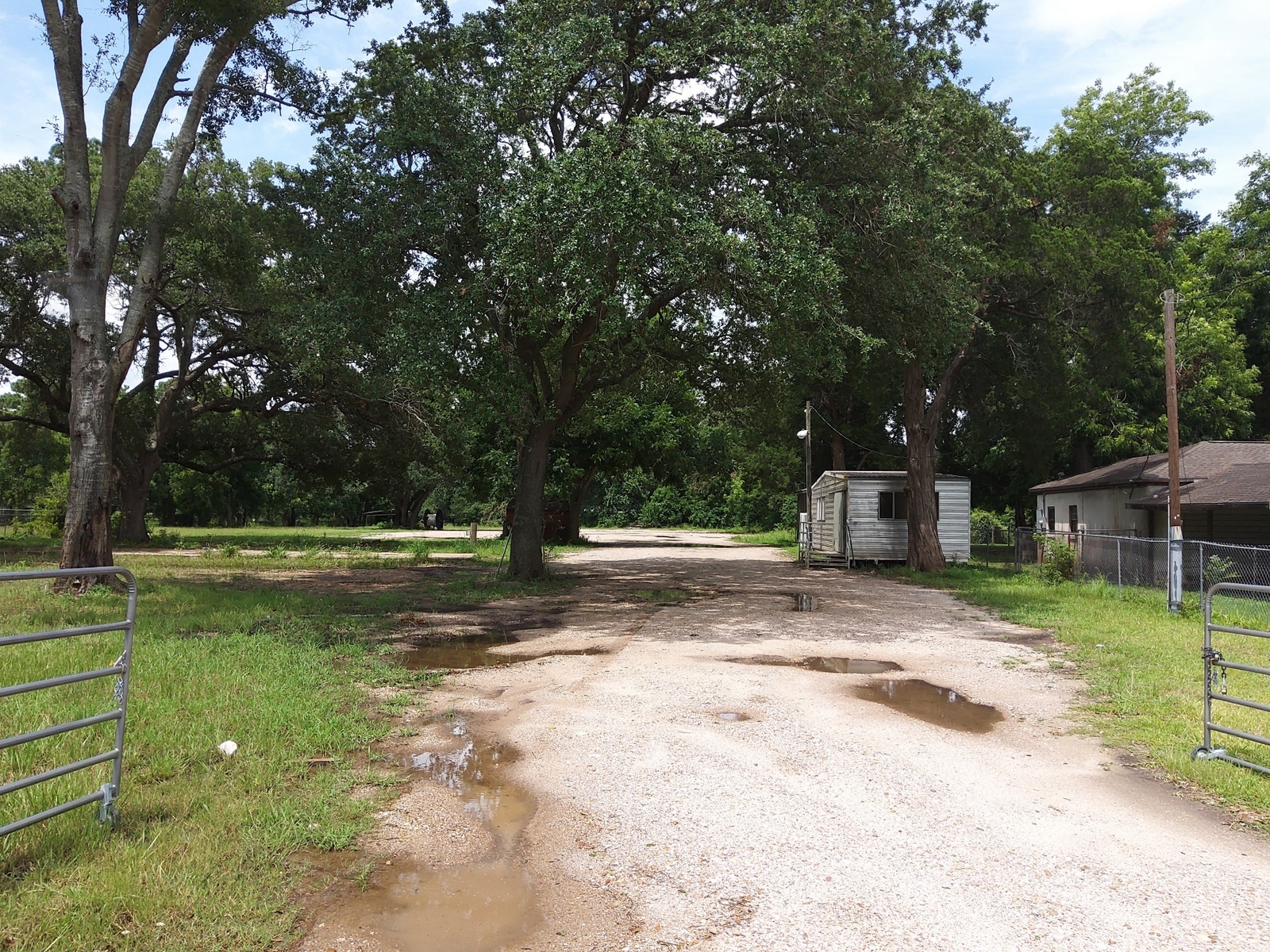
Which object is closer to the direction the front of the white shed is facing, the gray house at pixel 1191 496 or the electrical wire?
the electrical wire

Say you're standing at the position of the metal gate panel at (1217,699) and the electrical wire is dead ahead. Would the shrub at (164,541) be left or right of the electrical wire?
left

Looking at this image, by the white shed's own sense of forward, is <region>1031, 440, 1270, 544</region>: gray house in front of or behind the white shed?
behind
